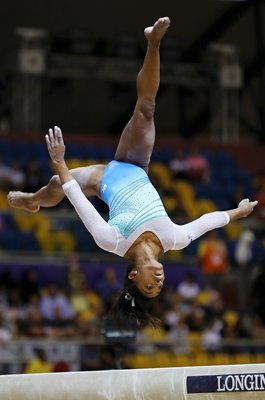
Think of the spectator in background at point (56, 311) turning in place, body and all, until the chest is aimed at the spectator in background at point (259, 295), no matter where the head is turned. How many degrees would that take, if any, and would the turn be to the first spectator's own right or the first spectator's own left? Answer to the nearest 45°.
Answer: approximately 135° to the first spectator's own left

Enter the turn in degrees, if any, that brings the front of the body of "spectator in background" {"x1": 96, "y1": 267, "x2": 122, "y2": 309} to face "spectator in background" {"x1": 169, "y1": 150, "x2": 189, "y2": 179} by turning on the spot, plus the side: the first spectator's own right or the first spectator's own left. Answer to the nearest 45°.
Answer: approximately 135° to the first spectator's own left

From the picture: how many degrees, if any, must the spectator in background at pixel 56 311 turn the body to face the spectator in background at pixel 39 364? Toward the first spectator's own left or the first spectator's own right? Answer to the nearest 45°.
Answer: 0° — they already face them

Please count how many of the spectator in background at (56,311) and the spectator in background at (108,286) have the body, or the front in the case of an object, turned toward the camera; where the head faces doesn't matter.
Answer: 2

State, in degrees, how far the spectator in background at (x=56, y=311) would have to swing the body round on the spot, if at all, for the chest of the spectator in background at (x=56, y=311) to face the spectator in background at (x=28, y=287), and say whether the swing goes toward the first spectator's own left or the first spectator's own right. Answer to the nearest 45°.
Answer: approximately 135° to the first spectator's own right

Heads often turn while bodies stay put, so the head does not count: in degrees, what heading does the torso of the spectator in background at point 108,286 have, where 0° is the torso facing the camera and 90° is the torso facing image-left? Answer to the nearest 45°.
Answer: approximately 0°

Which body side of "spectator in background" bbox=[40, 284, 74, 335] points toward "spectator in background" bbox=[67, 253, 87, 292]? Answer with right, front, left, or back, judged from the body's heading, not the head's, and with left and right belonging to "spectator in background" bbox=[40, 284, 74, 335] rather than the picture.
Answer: back

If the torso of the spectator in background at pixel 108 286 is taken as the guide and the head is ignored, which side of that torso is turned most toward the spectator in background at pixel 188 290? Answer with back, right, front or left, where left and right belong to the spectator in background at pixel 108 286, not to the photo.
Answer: left

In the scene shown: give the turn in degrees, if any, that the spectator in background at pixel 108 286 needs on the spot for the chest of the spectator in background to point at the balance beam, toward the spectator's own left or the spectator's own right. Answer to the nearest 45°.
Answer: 0° — they already face it

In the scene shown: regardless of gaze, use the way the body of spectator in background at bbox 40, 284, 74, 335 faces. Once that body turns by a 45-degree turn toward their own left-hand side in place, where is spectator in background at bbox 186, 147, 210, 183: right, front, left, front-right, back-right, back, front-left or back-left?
left

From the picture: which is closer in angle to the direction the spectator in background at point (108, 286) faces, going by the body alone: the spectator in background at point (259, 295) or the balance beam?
the balance beam
